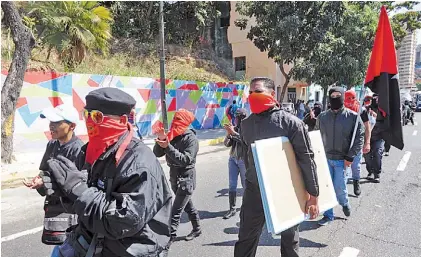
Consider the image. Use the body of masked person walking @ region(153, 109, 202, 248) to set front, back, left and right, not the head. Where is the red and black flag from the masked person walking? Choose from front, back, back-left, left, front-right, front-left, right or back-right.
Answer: back-left

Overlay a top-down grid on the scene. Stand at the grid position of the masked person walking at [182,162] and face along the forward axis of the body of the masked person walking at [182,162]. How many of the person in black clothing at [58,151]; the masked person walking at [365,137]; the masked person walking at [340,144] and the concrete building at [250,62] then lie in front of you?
1

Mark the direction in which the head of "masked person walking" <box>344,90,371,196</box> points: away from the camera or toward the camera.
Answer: toward the camera

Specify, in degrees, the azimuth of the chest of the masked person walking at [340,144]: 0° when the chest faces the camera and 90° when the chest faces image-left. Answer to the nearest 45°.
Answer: approximately 45°

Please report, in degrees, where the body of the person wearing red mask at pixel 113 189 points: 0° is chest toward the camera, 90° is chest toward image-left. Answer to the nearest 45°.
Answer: approximately 45°

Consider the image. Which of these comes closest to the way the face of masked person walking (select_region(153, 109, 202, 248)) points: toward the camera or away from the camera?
toward the camera

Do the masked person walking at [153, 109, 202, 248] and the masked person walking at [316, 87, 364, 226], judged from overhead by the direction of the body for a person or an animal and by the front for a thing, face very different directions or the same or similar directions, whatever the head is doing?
same or similar directions

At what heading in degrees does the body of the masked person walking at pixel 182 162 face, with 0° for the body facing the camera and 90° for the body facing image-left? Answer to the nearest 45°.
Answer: approximately 45°

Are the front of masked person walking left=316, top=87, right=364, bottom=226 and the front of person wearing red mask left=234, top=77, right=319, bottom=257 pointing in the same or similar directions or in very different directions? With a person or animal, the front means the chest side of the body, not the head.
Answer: same or similar directions

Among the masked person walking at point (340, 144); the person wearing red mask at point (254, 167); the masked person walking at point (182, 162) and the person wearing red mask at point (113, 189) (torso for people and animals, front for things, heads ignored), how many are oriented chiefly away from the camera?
0

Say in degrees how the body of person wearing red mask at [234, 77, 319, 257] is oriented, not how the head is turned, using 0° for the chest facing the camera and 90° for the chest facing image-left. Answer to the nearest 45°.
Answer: approximately 45°

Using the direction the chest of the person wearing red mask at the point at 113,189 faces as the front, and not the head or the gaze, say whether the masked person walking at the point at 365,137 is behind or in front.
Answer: behind

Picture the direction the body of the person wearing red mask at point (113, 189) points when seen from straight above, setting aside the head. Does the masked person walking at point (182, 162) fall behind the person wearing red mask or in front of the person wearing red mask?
behind

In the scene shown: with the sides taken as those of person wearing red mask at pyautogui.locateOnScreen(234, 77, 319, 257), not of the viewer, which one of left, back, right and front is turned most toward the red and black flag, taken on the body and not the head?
back

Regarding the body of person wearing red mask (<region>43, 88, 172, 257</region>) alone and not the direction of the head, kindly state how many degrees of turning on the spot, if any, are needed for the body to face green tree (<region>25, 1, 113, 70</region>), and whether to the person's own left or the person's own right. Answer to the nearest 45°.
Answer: approximately 135° to the person's own right

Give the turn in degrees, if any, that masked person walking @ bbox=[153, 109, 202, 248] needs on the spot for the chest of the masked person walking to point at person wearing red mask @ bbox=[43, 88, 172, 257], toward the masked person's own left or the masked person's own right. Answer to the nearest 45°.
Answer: approximately 45° to the masked person's own left
